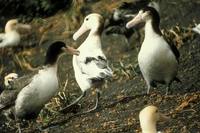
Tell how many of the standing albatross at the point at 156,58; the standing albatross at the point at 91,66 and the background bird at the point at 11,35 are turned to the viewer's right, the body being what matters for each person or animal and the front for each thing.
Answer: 1

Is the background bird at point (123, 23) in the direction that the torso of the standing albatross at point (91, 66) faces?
no

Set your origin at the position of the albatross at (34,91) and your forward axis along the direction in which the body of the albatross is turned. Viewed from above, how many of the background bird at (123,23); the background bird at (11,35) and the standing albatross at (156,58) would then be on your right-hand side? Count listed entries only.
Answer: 0

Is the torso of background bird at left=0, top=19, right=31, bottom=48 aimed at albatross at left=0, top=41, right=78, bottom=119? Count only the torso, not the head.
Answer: no

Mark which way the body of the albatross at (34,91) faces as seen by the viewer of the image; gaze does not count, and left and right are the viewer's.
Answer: facing the viewer and to the right of the viewer

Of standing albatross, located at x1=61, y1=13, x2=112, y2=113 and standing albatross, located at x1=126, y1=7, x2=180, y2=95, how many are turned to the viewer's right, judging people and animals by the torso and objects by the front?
0

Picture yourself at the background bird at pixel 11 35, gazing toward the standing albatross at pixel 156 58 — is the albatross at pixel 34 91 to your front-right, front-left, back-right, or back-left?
front-right

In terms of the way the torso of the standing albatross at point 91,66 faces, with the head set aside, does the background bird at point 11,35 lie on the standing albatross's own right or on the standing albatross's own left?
on the standing albatross's own right

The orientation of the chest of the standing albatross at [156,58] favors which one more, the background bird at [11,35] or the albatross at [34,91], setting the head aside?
the albatross

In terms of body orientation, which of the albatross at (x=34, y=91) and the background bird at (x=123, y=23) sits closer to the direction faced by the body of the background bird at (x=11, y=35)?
the background bird

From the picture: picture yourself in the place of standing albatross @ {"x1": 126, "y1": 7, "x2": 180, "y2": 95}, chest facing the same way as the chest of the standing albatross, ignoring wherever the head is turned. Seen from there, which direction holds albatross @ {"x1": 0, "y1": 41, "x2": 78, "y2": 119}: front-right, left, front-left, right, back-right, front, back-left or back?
front-right

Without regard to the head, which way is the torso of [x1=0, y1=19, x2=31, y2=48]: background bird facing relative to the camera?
to the viewer's right
